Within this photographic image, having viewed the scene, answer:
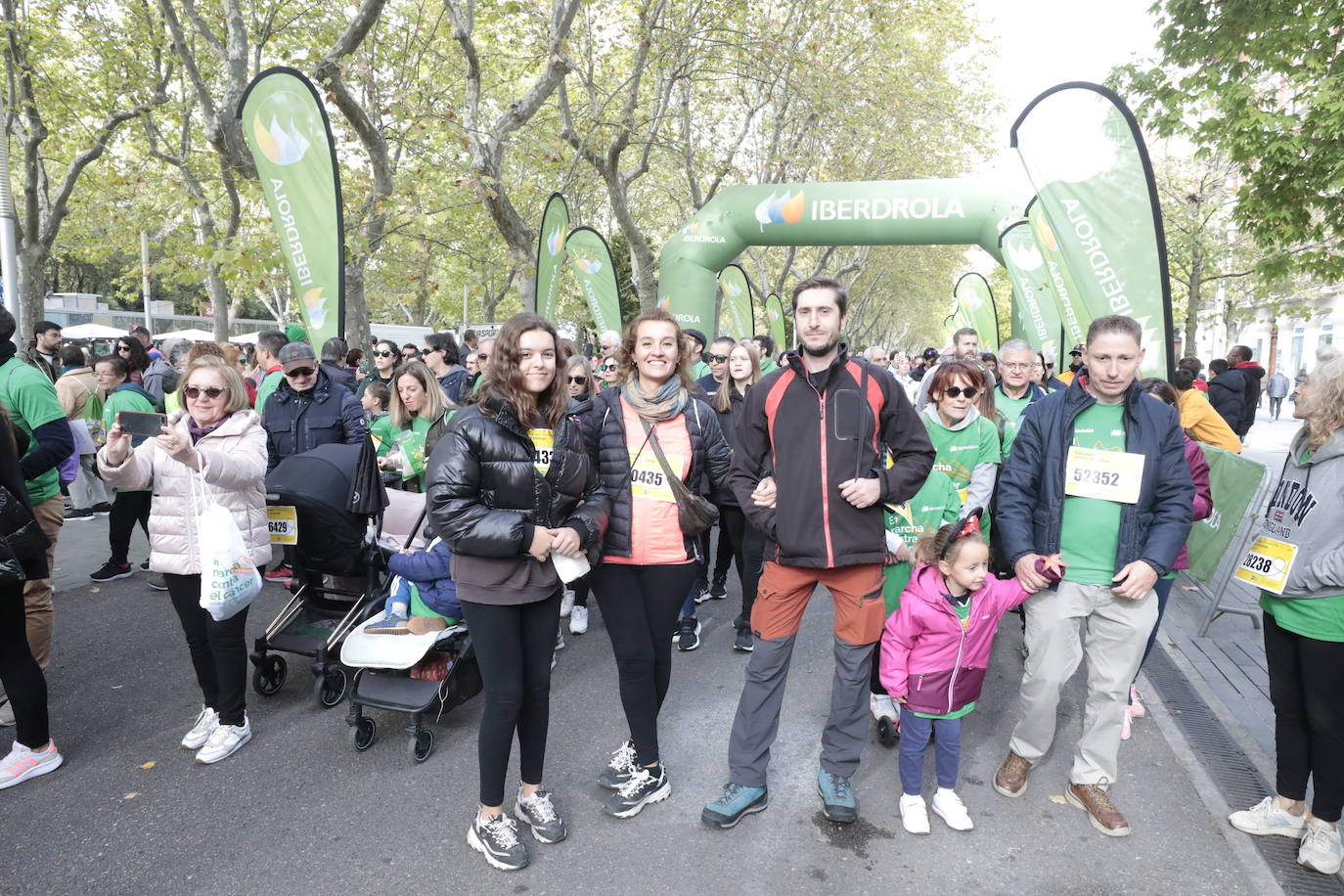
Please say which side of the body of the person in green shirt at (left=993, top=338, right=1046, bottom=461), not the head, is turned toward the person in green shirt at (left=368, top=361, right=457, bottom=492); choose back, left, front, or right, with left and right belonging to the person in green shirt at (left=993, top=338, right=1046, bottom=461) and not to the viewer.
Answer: right

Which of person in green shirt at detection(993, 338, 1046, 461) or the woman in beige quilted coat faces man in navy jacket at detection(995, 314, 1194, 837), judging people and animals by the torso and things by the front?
the person in green shirt

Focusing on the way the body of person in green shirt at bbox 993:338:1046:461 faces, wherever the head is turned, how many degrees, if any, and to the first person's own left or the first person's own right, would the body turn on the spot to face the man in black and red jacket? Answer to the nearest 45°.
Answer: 0° — they already face them

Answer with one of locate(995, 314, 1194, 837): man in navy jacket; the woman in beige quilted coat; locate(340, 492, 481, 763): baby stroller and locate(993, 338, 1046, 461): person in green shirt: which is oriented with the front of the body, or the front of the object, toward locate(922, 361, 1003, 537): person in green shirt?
locate(993, 338, 1046, 461): person in green shirt

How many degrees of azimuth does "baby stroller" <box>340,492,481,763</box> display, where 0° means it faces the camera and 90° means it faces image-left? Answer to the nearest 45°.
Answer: approximately 45°

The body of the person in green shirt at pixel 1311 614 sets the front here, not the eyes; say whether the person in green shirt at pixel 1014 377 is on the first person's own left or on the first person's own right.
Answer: on the first person's own right

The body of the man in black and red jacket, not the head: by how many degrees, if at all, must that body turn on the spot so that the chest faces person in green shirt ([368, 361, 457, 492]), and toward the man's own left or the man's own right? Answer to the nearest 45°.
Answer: approximately 135° to the man's own right

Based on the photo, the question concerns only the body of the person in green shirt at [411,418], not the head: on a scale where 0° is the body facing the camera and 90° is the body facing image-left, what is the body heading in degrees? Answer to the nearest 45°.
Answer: approximately 45°

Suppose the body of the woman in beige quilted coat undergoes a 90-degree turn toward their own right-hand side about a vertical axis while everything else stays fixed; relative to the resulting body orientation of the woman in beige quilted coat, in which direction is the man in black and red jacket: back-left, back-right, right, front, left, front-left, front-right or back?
back

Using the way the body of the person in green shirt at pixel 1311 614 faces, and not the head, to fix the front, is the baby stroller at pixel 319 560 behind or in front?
in front
